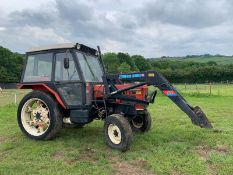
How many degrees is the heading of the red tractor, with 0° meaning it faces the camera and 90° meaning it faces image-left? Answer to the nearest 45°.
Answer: approximately 315°
